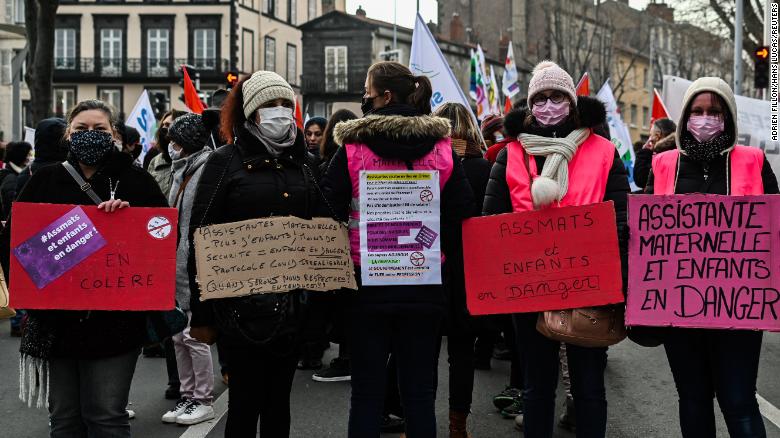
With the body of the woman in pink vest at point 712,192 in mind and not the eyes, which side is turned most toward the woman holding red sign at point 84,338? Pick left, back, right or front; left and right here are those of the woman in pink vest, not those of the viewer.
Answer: right

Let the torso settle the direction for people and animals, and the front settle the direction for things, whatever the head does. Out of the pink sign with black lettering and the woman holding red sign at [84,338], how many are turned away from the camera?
0

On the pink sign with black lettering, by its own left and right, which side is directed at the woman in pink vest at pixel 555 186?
right

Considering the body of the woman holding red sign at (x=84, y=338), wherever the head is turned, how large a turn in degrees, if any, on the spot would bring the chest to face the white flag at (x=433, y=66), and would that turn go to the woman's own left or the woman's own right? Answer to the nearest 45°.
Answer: approximately 135° to the woman's own left

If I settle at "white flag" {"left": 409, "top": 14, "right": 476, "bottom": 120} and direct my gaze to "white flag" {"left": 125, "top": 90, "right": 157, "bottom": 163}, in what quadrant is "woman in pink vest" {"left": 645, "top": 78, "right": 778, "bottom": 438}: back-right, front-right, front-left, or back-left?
back-left

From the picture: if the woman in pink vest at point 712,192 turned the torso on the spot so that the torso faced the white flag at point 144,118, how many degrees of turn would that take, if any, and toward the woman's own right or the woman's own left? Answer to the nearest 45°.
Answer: approximately 135° to the woman's own right

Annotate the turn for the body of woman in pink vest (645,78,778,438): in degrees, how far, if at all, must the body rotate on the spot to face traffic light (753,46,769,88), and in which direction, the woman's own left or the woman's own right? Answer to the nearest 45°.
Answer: approximately 180°

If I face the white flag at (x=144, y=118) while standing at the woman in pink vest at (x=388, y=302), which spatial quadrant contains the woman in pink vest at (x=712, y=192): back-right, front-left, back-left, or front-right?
back-right

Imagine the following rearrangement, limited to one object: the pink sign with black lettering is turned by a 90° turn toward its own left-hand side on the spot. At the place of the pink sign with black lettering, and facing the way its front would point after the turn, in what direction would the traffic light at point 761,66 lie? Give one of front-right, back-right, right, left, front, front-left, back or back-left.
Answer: left

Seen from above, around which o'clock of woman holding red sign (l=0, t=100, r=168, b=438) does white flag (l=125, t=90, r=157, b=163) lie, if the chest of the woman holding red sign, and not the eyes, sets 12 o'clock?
The white flag is roughly at 6 o'clock from the woman holding red sign.
